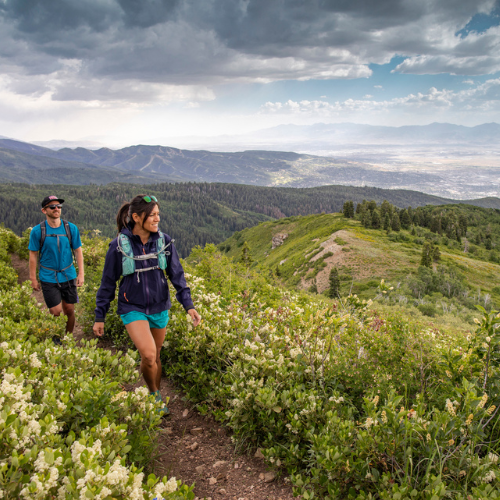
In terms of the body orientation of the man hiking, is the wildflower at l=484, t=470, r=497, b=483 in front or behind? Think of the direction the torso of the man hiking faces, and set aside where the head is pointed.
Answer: in front

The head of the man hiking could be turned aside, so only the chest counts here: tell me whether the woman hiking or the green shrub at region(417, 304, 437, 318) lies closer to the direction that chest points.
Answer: the woman hiking

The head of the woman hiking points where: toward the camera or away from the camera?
toward the camera

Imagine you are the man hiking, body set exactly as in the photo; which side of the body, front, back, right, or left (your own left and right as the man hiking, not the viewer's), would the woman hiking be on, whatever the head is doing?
front

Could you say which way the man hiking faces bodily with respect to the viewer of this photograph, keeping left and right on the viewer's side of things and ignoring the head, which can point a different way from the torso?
facing the viewer
